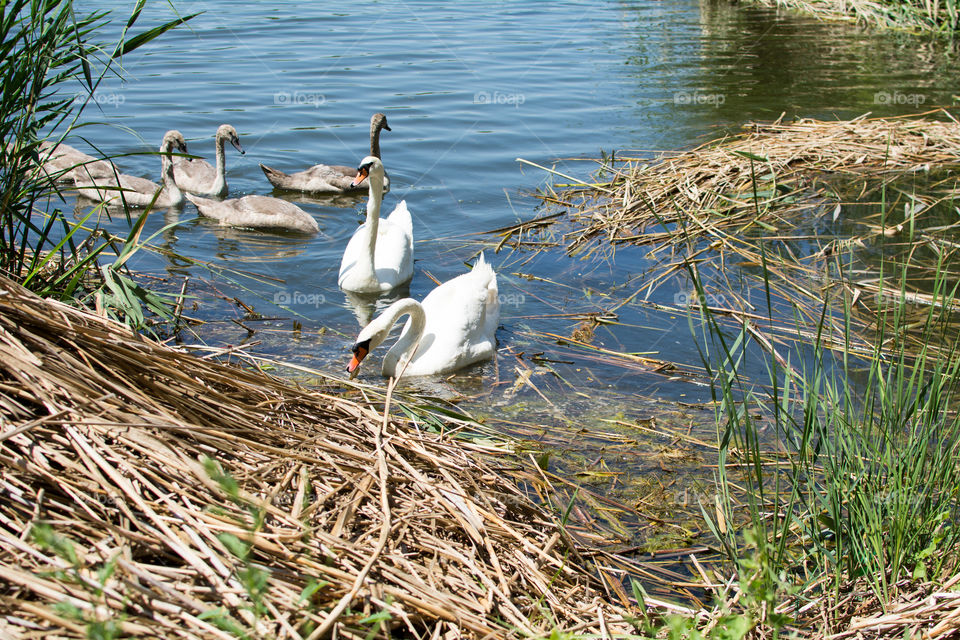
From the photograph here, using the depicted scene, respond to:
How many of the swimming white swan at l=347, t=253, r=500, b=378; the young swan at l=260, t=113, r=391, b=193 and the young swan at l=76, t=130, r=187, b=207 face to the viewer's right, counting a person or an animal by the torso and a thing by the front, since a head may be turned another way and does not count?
2

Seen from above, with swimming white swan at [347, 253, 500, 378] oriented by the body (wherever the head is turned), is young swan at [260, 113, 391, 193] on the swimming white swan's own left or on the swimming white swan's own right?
on the swimming white swan's own right

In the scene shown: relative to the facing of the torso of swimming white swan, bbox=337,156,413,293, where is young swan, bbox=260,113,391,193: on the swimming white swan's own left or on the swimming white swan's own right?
on the swimming white swan's own right

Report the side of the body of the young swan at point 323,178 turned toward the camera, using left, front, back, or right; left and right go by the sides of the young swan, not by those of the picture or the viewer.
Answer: right

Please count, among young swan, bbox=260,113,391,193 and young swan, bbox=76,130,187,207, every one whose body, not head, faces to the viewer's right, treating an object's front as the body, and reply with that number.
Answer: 2

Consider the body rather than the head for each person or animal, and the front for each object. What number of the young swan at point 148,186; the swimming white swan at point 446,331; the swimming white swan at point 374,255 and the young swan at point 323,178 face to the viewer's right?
2

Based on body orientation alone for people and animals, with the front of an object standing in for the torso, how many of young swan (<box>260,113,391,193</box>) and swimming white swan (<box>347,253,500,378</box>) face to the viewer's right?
1

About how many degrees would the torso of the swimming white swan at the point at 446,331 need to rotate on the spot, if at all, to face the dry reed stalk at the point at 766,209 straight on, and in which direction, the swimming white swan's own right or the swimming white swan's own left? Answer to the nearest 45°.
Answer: approximately 180°

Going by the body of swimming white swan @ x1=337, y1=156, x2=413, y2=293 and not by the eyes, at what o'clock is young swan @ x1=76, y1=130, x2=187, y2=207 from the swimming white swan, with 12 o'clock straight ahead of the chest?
The young swan is roughly at 3 o'clock from the swimming white swan.

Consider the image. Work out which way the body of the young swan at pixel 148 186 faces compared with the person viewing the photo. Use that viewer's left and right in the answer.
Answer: facing to the right of the viewer

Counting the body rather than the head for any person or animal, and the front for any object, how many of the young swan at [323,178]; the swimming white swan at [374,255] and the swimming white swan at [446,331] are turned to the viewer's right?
1
